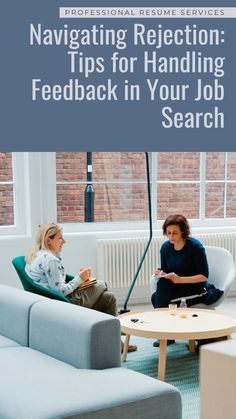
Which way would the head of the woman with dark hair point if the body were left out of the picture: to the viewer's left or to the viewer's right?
to the viewer's left

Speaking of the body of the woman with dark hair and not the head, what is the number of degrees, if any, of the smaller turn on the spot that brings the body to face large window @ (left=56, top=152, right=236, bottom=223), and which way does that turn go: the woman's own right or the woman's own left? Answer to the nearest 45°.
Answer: approximately 135° to the woman's own right

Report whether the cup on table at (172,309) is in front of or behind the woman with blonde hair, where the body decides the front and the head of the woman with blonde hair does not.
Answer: in front

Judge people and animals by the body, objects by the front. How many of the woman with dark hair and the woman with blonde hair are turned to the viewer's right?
1

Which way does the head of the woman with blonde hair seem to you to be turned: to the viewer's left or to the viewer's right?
to the viewer's right

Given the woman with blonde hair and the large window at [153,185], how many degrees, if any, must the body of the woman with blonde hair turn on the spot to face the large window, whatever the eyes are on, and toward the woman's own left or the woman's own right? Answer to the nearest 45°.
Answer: approximately 45° to the woman's own left

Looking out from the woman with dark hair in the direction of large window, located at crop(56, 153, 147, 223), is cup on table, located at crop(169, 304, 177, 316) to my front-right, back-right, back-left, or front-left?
back-left

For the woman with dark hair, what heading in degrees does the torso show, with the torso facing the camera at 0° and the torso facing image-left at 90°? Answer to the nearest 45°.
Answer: approximately 45°

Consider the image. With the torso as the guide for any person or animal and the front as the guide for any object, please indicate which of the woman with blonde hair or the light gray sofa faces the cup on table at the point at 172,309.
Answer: the woman with blonde hair

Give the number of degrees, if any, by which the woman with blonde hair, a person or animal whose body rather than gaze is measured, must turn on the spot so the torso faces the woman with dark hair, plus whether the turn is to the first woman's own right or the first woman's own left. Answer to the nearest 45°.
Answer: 0° — they already face them

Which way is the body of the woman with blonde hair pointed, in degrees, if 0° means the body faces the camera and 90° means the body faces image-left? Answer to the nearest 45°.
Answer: approximately 270°
